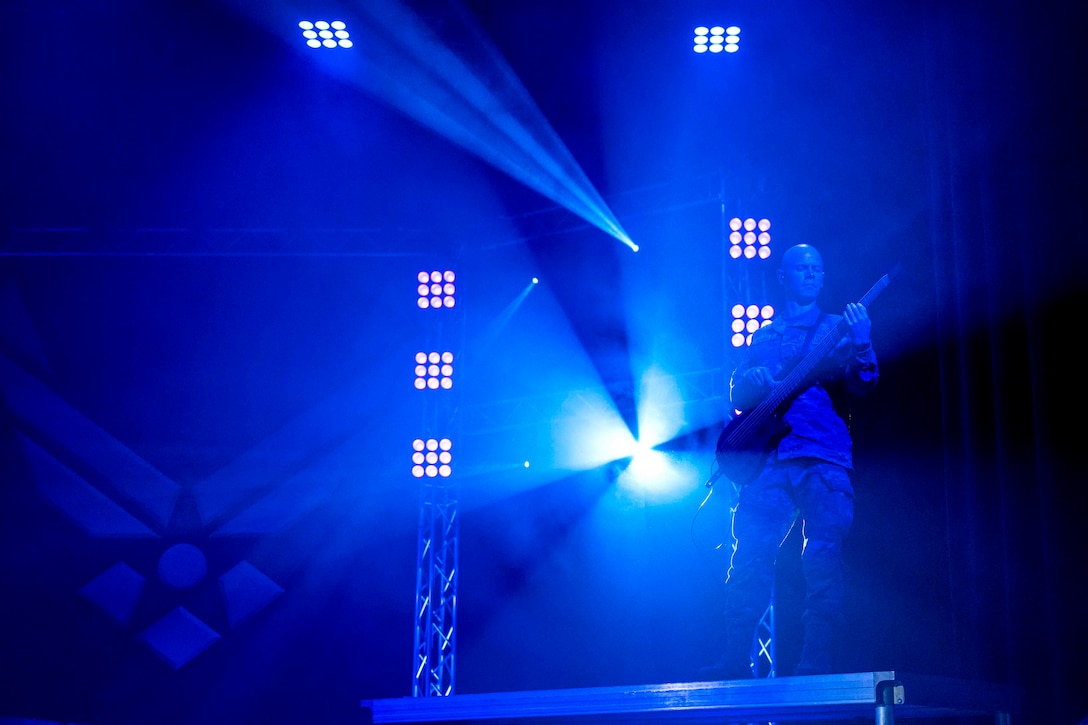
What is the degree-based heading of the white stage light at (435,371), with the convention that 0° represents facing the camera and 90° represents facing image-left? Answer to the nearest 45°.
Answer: approximately 0°

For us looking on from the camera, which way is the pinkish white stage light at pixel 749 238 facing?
facing the viewer

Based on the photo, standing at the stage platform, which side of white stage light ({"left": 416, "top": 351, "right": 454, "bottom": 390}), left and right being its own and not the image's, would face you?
front

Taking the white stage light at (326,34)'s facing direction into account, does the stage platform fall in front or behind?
in front

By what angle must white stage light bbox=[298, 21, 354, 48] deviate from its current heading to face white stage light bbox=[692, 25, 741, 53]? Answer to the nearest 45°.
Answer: approximately 90° to its left

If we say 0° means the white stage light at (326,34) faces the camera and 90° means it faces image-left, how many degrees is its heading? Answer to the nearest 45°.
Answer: approximately 0°

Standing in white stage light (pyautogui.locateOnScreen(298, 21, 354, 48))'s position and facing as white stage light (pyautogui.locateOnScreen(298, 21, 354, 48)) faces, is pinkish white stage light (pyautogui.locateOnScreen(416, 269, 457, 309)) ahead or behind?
behind

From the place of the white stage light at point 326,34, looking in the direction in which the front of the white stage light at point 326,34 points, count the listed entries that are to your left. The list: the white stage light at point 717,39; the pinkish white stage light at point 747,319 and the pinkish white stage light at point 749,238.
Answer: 3

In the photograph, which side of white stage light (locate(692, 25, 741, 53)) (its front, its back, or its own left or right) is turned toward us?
front
